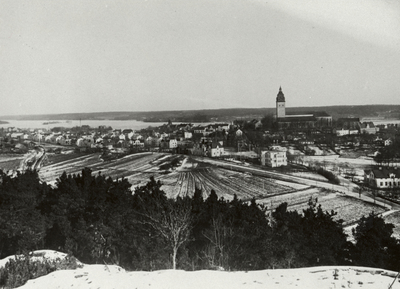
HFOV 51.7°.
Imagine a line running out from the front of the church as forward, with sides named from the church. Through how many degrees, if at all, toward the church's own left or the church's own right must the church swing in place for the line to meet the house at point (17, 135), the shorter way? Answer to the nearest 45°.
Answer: approximately 45° to the church's own left

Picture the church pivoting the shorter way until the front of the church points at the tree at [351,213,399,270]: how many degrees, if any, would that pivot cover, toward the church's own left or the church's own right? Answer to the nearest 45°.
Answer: approximately 90° to the church's own left

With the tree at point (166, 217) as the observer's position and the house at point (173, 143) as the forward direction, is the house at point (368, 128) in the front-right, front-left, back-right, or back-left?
front-right

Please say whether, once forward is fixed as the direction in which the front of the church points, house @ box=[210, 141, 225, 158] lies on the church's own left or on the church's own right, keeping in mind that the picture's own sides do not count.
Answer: on the church's own left

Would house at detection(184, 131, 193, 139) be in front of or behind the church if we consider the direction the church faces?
in front

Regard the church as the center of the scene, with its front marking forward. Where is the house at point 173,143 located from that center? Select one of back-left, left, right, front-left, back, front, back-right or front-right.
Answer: front-left

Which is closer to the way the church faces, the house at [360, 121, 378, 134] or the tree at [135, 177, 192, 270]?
the tree

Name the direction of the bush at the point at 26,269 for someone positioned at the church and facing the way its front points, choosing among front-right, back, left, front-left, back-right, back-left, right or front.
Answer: left

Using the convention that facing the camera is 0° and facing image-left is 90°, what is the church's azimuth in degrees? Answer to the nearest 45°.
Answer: approximately 90°

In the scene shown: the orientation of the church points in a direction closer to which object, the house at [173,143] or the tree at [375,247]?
the house

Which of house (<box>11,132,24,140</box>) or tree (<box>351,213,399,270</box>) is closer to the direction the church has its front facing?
the house
